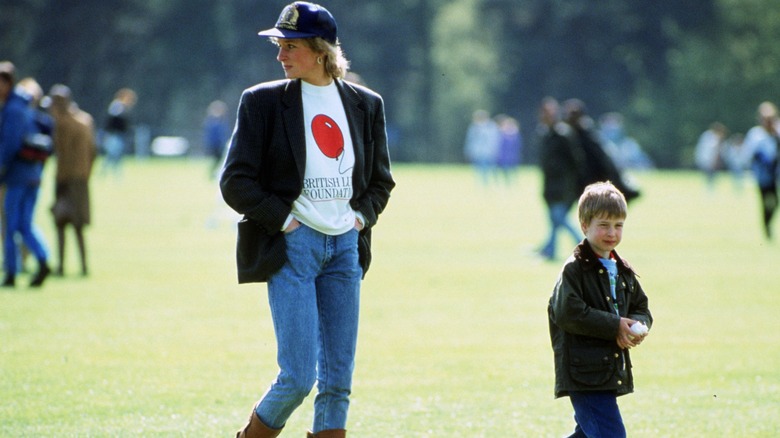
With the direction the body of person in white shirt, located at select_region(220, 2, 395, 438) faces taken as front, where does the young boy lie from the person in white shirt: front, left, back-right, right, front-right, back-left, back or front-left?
left

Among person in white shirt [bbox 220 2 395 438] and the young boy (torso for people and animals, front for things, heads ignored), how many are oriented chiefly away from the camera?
0

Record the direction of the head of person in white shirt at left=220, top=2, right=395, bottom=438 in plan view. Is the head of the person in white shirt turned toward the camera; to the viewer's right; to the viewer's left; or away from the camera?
to the viewer's left

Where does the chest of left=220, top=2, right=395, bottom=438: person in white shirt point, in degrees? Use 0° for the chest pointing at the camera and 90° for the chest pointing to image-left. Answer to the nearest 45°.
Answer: approximately 0°

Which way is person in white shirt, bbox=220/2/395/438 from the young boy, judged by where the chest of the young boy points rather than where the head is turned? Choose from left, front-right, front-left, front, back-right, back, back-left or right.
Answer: back-right

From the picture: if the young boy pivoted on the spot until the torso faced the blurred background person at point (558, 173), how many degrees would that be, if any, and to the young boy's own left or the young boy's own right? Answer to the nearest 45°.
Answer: approximately 135° to the young boy's own left

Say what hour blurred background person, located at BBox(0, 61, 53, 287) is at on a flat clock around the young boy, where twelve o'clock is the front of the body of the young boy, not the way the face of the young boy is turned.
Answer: The blurred background person is roughly at 6 o'clock from the young boy.

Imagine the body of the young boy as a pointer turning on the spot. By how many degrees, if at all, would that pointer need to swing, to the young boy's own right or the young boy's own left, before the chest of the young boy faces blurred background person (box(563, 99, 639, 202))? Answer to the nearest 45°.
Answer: approximately 135° to the young boy's own left

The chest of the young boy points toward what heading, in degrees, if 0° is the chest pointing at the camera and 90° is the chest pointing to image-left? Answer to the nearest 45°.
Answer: approximately 315°
